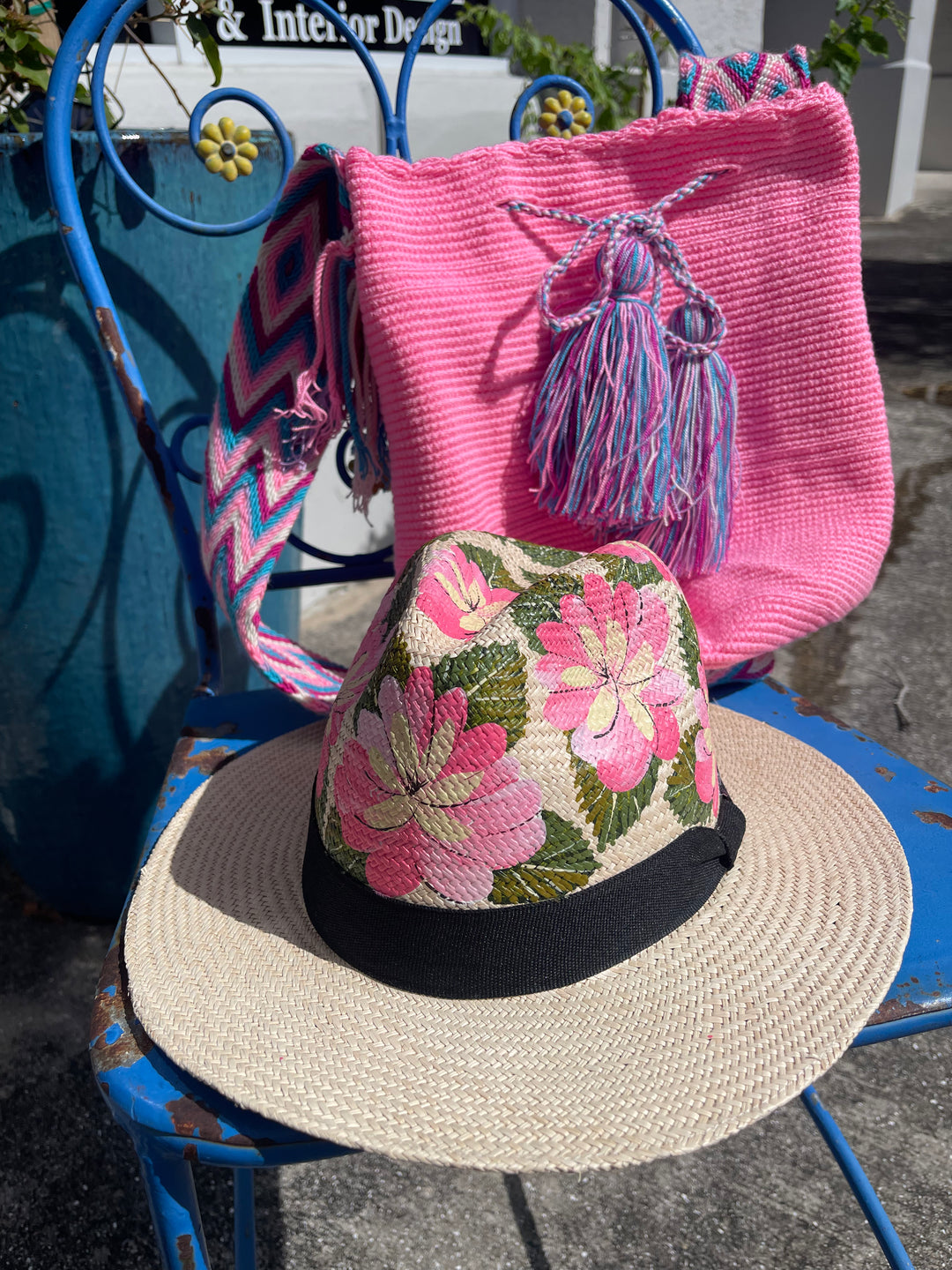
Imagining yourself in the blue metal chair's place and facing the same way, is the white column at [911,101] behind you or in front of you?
behind

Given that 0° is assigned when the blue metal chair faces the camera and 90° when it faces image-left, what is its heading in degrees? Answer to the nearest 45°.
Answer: approximately 0°

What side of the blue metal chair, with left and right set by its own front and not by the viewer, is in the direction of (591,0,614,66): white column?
back

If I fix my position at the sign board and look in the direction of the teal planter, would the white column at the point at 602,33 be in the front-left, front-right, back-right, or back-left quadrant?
back-left

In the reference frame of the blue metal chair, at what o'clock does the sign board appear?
The sign board is roughly at 6 o'clock from the blue metal chair.
